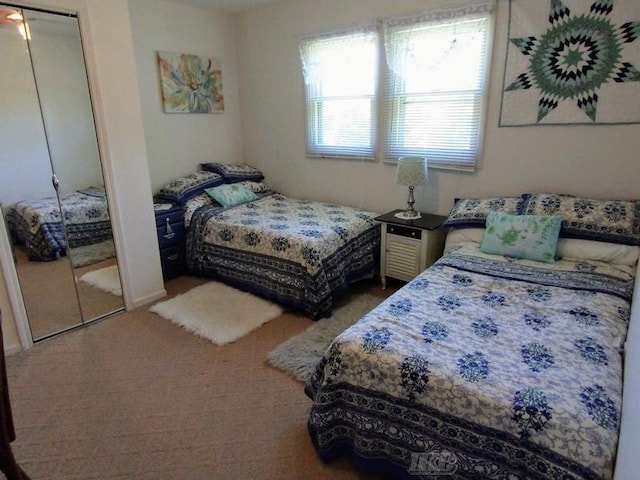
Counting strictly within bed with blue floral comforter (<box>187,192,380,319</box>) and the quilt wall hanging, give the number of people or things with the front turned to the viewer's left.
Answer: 0

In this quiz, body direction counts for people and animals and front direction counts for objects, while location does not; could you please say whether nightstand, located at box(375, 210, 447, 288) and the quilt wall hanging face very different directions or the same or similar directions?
same or similar directions

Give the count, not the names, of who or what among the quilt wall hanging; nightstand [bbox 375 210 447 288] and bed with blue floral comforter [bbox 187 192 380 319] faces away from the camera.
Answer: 0

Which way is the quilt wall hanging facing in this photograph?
toward the camera

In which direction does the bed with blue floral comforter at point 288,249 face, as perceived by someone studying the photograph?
facing the viewer and to the right of the viewer

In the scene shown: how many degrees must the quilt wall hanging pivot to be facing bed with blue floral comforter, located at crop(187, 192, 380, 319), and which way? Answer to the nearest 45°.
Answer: approximately 45° to its right

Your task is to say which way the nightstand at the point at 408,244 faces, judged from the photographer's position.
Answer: facing the viewer and to the left of the viewer

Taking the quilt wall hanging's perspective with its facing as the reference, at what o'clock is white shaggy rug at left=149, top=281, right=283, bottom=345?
The white shaggy rug is roughly at 2 o'clock from the quilt wall hanging.

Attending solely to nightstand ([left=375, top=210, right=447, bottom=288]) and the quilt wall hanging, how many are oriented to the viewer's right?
0

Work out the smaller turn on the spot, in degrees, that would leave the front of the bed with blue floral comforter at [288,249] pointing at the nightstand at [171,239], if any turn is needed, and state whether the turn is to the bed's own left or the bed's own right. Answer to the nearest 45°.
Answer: approximately 180°
